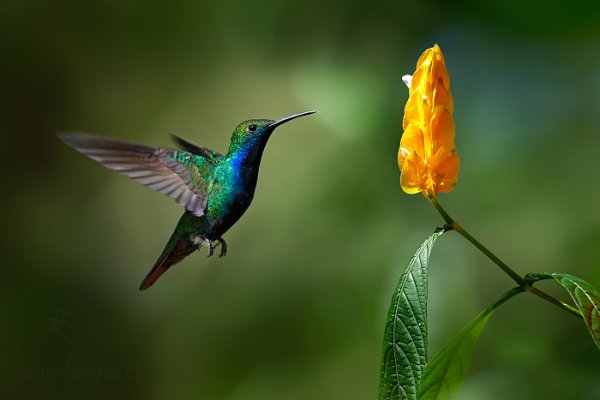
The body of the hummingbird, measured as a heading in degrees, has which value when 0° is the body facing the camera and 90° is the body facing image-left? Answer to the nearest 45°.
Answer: approximately 270°
